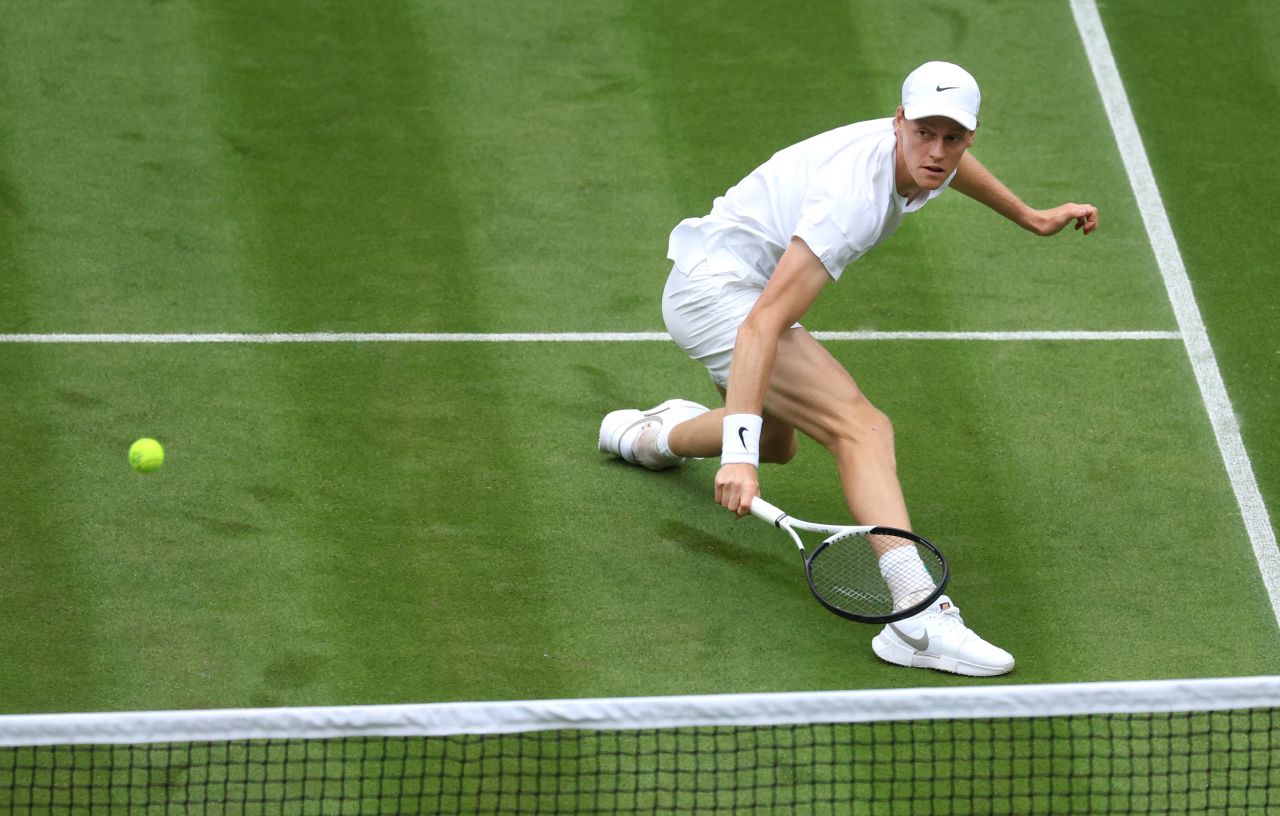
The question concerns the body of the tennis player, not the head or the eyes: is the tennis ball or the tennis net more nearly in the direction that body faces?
the tennis net

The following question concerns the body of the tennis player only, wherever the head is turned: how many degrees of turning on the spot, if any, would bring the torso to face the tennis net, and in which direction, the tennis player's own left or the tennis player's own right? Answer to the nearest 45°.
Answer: approximately 45° to the tennis player's own right

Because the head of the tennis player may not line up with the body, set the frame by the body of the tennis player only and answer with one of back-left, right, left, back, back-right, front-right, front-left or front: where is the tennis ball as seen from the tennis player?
back-right

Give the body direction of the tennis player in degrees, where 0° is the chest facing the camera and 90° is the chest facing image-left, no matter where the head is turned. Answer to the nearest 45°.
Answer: approximately 315°
